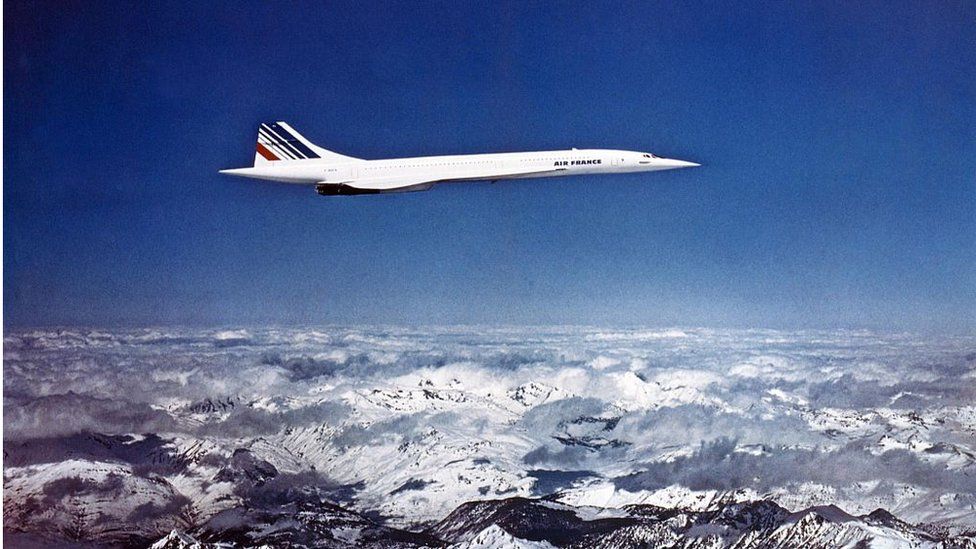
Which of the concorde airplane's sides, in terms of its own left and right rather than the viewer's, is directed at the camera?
right
